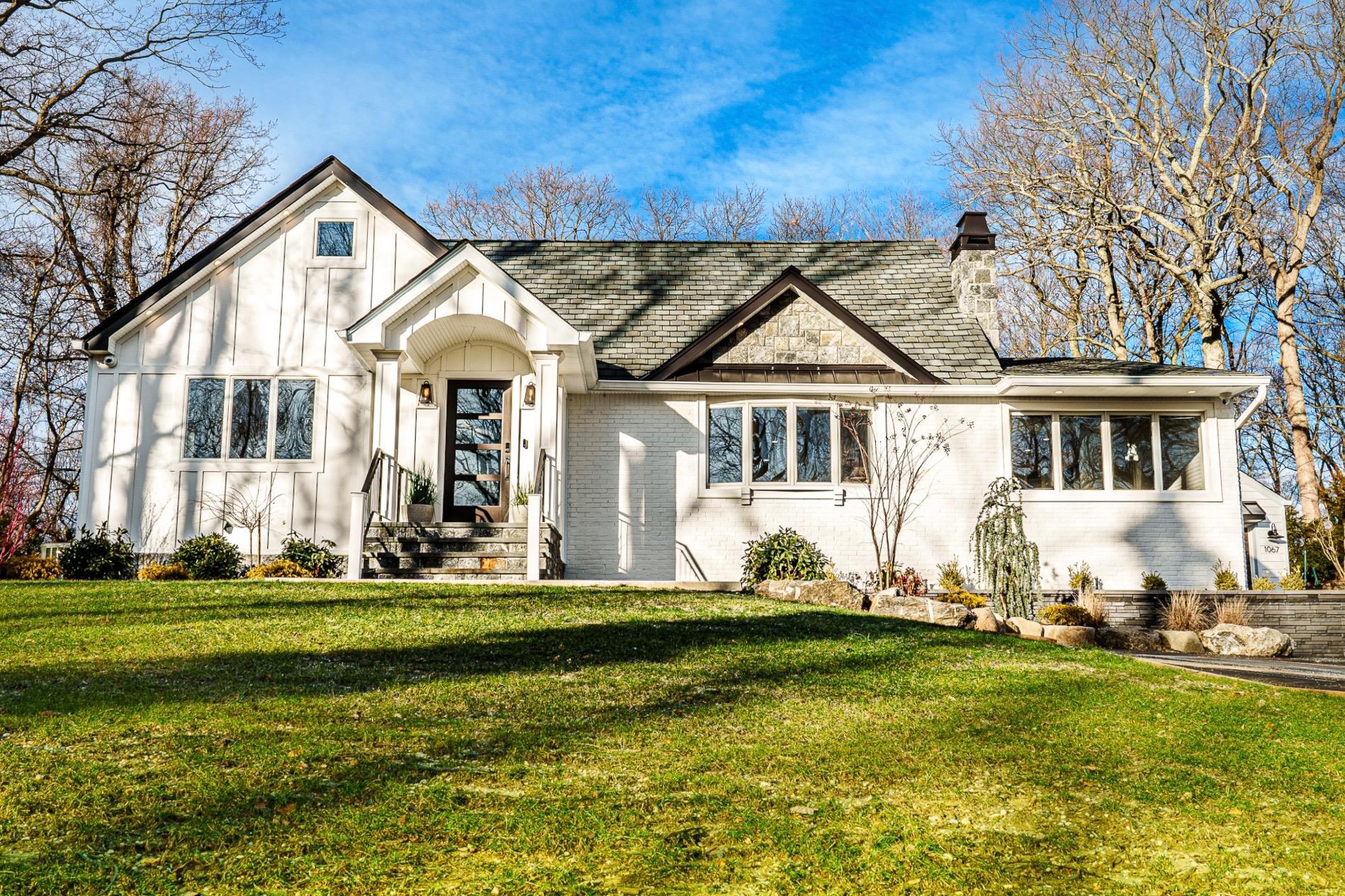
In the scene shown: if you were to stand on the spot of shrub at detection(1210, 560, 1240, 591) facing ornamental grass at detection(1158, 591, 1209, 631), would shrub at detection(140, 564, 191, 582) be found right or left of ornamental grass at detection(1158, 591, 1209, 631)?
right

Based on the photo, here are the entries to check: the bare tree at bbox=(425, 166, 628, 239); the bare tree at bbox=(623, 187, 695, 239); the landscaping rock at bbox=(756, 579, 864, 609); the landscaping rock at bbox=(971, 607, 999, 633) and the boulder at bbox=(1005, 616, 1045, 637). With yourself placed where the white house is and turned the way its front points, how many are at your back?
2

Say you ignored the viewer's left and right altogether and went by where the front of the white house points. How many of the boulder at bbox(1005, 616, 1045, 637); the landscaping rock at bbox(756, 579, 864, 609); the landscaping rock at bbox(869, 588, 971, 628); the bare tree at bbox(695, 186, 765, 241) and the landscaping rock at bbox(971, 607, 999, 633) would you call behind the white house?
1

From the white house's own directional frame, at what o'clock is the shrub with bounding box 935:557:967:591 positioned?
The shrub is roughly at 11 o'clock from the white house.

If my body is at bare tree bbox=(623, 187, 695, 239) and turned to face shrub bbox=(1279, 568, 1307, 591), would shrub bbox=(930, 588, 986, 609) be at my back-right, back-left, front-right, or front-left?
front-right

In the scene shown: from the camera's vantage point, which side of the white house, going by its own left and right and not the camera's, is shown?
front

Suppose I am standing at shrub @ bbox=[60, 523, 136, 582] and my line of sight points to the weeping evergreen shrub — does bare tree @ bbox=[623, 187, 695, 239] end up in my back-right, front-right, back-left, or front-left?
front-left

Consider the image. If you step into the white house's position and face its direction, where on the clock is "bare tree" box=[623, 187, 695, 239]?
The bare tree is roughly at 6 o'clock from the white house.

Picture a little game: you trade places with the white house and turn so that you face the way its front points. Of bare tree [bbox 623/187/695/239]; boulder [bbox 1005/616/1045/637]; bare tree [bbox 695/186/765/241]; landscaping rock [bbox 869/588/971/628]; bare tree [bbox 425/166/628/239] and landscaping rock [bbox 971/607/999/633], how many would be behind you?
3

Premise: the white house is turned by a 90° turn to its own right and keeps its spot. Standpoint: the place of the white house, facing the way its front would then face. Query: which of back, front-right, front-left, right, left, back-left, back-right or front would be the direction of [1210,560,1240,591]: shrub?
back

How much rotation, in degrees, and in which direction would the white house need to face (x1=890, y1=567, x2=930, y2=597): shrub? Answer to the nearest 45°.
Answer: approximately 90° to its left

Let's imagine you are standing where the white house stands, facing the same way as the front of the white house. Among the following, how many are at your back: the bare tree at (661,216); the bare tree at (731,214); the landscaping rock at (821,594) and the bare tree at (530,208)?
3

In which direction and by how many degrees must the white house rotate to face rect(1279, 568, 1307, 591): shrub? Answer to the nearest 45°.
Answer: approximately 90° to its left

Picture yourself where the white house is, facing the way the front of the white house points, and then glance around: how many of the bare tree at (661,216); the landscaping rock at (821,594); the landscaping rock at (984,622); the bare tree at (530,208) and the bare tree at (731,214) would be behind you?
3

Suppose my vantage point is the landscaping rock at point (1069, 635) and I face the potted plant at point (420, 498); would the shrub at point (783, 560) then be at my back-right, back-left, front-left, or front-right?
front-right

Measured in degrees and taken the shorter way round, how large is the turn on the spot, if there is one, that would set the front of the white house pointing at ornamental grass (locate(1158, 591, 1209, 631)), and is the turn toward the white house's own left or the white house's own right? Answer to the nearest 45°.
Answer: approximately 90° to the white house's own left

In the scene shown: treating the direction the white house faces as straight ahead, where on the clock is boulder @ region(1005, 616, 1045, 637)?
The boulder is roughly at 10 o'clock from the white house.

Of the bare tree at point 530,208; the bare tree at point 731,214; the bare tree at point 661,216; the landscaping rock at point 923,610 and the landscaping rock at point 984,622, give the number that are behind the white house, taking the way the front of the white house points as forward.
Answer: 3

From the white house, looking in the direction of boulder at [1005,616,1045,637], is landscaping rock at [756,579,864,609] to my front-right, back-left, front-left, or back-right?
front-right
